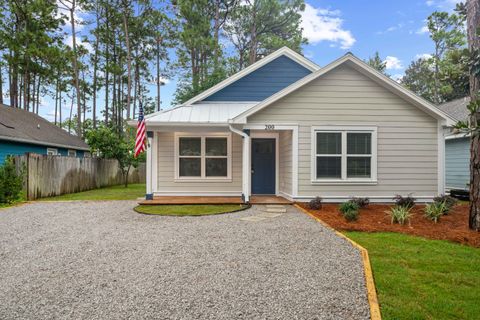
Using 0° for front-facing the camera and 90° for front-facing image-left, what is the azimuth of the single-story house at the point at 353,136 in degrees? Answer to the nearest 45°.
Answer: approximately 0°

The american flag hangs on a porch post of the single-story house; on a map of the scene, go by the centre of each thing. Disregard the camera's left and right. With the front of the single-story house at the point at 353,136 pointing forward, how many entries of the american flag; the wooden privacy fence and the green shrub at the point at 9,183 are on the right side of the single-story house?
3

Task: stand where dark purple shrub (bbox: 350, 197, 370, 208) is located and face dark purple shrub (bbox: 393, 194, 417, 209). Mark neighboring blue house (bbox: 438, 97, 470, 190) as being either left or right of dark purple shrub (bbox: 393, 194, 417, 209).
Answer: left

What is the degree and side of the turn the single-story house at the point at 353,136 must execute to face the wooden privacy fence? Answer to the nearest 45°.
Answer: approximately 90° to its right

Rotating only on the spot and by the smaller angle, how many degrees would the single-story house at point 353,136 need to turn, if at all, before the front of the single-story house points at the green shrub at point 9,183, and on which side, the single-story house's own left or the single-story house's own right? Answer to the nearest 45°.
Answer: approximately 90° to the single-story house's own right

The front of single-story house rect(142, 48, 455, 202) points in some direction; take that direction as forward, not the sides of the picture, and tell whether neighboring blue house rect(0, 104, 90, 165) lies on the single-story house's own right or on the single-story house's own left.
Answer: on the single-story house's own right

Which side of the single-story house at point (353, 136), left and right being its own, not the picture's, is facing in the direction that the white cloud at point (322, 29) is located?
back

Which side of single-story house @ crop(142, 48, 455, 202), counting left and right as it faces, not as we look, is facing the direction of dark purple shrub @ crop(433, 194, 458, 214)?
left
